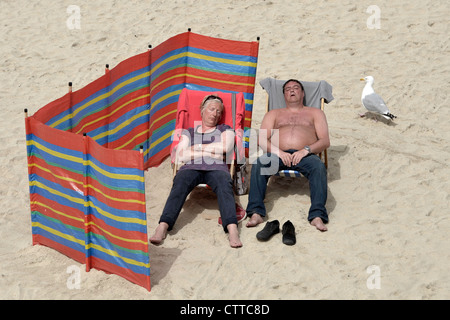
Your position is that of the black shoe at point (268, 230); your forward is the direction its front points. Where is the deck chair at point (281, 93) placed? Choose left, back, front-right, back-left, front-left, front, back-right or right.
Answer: back-right

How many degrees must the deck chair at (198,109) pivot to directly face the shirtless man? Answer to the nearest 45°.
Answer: approximately 45° to its left

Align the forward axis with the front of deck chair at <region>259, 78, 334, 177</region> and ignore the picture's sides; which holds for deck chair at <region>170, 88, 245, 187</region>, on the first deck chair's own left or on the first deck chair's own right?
on the first deck chair's own right

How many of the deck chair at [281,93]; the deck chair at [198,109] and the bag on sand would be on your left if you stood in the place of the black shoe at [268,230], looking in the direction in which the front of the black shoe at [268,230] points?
0

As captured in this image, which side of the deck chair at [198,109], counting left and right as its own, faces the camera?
front

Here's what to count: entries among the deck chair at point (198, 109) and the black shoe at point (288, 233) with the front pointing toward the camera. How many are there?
2

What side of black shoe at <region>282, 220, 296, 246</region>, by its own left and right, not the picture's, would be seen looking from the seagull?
back

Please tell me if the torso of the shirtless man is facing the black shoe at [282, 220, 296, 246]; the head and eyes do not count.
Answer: yes

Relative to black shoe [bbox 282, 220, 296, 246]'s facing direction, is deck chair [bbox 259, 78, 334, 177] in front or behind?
behind

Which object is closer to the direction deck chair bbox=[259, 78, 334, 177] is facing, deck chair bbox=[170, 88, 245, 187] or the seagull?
the deck chair

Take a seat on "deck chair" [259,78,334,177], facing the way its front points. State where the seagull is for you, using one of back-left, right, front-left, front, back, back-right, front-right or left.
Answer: back-left

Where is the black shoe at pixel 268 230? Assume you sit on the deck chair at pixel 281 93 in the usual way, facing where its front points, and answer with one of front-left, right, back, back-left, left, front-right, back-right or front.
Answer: front

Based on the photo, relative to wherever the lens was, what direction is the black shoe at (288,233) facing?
facing the viewer

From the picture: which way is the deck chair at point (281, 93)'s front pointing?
toward the camera

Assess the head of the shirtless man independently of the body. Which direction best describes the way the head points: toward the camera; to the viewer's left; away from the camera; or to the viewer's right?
toward the camera
